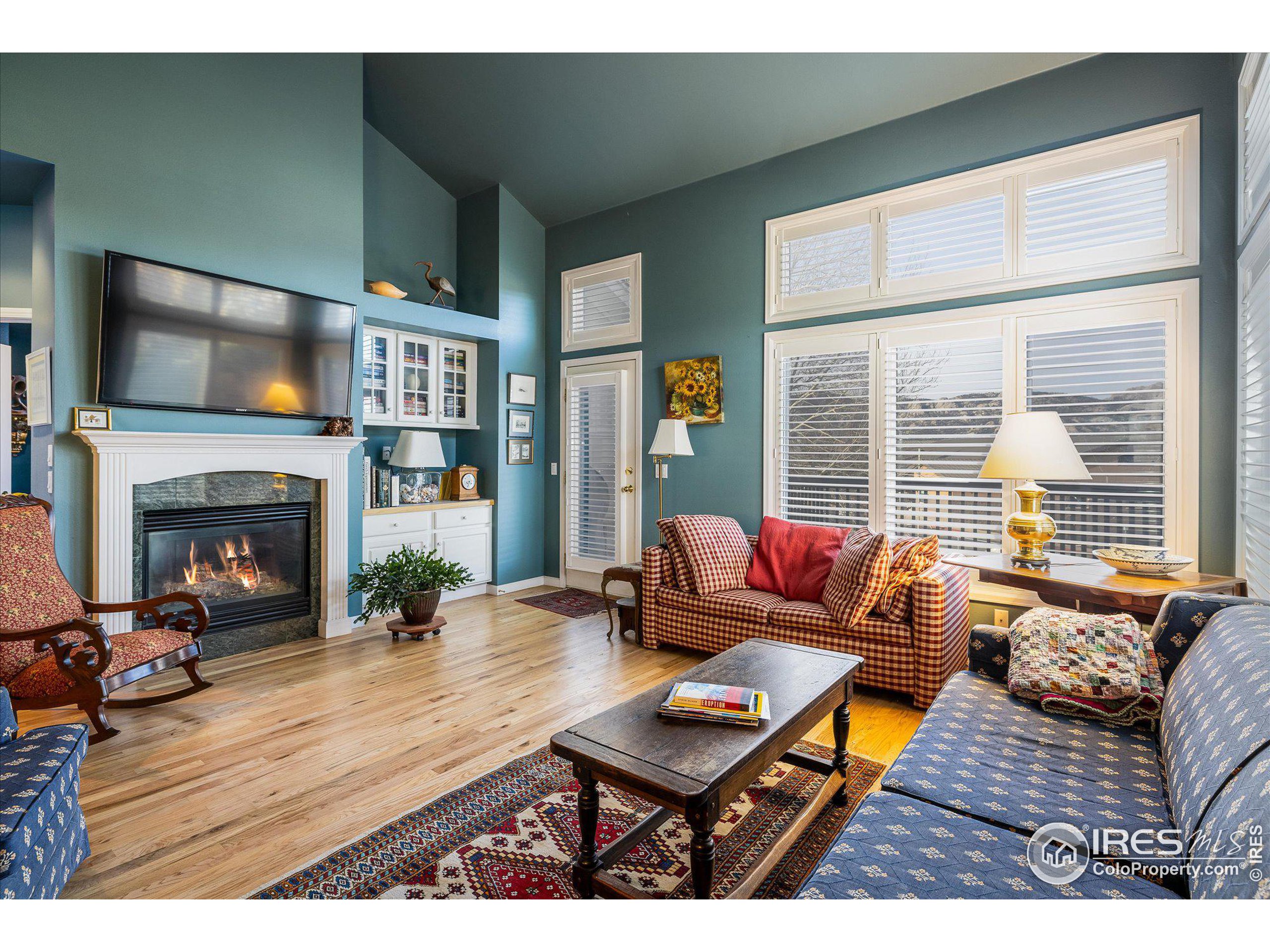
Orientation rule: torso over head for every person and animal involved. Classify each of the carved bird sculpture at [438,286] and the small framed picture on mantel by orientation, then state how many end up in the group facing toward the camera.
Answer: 1

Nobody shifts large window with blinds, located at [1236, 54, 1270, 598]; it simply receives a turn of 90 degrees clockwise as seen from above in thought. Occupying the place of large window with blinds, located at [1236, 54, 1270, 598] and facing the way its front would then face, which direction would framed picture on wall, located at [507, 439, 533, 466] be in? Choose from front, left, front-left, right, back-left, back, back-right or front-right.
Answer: left

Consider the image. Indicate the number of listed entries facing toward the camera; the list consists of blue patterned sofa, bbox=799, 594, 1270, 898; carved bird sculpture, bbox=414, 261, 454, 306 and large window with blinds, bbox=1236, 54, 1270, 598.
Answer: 0

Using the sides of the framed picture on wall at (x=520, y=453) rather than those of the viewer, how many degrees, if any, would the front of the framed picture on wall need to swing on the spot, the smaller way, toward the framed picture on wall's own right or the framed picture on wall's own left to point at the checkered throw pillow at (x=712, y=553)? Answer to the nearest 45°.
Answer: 0° — it already faces it

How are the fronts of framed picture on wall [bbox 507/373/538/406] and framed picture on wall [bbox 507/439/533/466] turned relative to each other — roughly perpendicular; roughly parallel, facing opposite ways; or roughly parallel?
roughly parallel

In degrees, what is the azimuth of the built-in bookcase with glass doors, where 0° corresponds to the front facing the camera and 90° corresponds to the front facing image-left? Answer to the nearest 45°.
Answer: approximately 315°

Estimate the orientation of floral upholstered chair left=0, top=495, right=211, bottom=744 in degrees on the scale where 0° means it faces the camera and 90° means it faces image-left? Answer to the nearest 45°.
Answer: approximately 315°

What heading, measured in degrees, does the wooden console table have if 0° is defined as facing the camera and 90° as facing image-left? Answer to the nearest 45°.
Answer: approximately 45°

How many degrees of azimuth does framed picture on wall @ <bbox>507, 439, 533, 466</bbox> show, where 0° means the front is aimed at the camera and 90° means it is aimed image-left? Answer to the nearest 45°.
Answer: approximately 315°

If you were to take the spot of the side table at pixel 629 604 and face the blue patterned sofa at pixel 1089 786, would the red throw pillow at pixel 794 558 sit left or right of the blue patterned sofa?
left

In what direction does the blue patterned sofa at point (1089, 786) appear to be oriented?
to the viewer's left

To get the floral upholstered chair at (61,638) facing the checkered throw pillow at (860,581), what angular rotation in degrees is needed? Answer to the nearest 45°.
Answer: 0° — it already faces it

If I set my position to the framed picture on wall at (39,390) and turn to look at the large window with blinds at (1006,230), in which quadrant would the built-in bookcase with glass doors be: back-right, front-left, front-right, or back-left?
front-left
